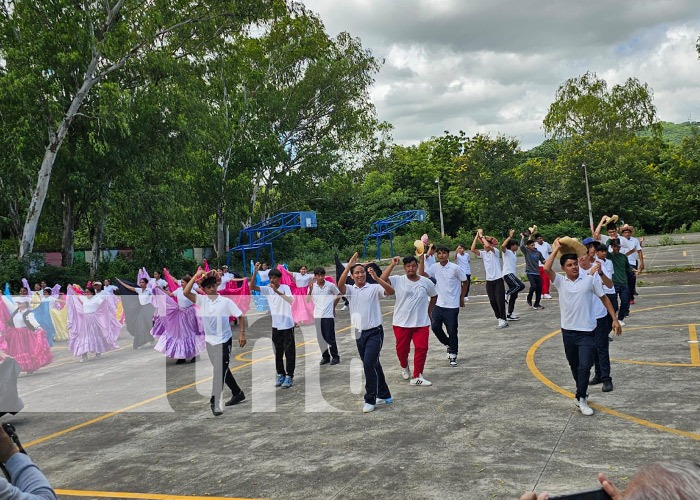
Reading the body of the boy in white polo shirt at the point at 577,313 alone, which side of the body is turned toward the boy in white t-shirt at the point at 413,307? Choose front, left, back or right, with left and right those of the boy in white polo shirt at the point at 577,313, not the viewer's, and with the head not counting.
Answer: right

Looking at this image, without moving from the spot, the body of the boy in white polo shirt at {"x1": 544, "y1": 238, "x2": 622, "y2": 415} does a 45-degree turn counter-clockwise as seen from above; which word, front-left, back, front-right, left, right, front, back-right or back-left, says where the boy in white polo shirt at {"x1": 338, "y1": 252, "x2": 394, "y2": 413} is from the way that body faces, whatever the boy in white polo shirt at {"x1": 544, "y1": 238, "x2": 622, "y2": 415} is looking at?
back-right

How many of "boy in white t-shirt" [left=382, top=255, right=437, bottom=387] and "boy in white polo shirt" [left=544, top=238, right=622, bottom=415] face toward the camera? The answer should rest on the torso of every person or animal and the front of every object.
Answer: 2

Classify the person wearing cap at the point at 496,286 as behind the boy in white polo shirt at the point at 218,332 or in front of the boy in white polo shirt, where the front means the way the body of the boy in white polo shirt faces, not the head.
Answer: behind

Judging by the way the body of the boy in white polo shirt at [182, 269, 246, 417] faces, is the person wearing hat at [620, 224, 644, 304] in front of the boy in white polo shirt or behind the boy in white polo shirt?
behind

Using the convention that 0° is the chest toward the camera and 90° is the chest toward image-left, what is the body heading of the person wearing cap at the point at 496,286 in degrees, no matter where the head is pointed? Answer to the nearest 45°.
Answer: approximately 45°

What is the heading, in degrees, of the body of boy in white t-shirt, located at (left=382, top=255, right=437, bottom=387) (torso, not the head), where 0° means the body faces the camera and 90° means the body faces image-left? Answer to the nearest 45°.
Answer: approximately 0°

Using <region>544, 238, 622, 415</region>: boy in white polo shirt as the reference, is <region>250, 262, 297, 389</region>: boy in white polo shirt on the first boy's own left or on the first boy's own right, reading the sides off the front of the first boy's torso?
on the first boy's own right
